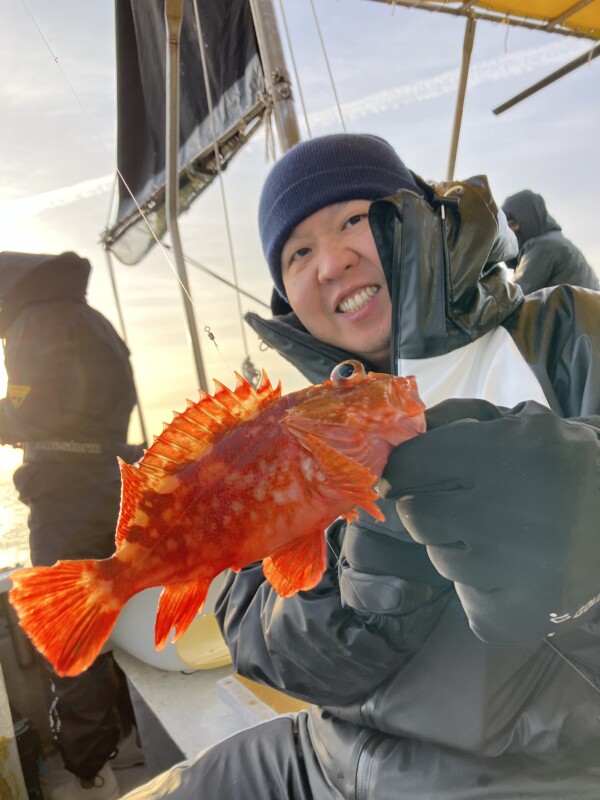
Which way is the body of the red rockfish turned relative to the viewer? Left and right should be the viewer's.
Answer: facing to the right of the viewer

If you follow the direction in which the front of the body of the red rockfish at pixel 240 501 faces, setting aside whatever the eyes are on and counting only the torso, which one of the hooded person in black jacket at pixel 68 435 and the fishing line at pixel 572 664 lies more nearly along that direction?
the fishing line

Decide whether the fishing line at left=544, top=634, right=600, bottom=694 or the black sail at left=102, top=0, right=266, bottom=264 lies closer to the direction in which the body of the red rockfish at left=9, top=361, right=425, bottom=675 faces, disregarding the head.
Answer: the fishing line

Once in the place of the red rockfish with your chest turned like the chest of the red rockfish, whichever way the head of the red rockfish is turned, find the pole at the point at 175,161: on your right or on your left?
on your left

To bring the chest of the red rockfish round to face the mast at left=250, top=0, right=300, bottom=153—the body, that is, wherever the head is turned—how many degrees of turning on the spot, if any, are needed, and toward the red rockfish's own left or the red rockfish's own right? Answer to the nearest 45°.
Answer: approximately 90° to the red rockfish's own left

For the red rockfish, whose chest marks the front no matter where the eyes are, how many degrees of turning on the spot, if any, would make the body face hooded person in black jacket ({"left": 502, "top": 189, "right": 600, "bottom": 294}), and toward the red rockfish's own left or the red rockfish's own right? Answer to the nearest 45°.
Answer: approximately 45° to the red rockfish's own left

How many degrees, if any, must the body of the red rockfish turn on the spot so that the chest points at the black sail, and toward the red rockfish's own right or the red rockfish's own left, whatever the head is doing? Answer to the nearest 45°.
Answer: approximately 90° to the red rockfish's own left
